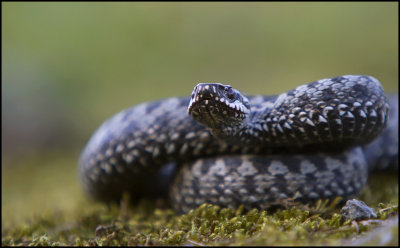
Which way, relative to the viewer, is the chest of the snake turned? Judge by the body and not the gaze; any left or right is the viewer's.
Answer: facing the viewer and to the left of the viewer
